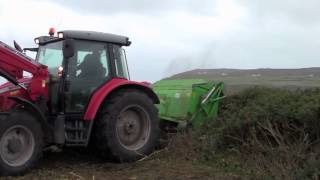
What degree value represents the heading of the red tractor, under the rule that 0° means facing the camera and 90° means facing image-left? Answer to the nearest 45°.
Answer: approximately 45°

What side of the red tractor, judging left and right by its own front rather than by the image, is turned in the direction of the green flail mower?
back
